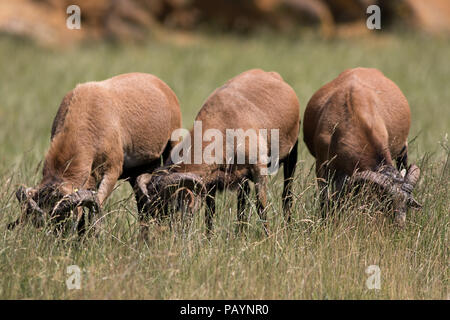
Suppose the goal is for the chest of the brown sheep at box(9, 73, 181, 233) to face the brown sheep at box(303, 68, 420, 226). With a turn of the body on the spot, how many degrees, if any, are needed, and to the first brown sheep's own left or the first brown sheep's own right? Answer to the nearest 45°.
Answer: approximately 135° to the first brown sheep's own left

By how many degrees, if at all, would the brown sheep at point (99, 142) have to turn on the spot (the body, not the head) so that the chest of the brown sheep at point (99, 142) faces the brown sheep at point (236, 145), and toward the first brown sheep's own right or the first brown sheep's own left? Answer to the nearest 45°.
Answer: approximately 135° to the first brown sheep's own left

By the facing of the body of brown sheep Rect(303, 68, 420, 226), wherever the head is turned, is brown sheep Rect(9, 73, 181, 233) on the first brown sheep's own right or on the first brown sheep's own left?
on the first brown sheep's own right
